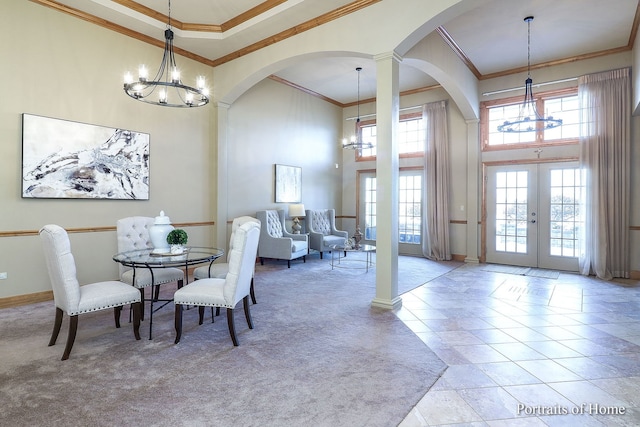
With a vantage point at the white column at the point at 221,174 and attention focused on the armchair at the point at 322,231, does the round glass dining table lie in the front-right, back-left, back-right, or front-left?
back-right

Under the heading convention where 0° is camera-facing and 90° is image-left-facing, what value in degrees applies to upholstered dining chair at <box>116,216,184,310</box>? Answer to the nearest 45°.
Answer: approximately 315°

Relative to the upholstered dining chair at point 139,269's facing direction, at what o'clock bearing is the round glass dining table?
The round glass dining table is roughly at 1 o'clock from the upholstered dining chair.

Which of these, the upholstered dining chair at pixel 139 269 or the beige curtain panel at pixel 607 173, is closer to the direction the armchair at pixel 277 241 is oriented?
the beige curtain panel
